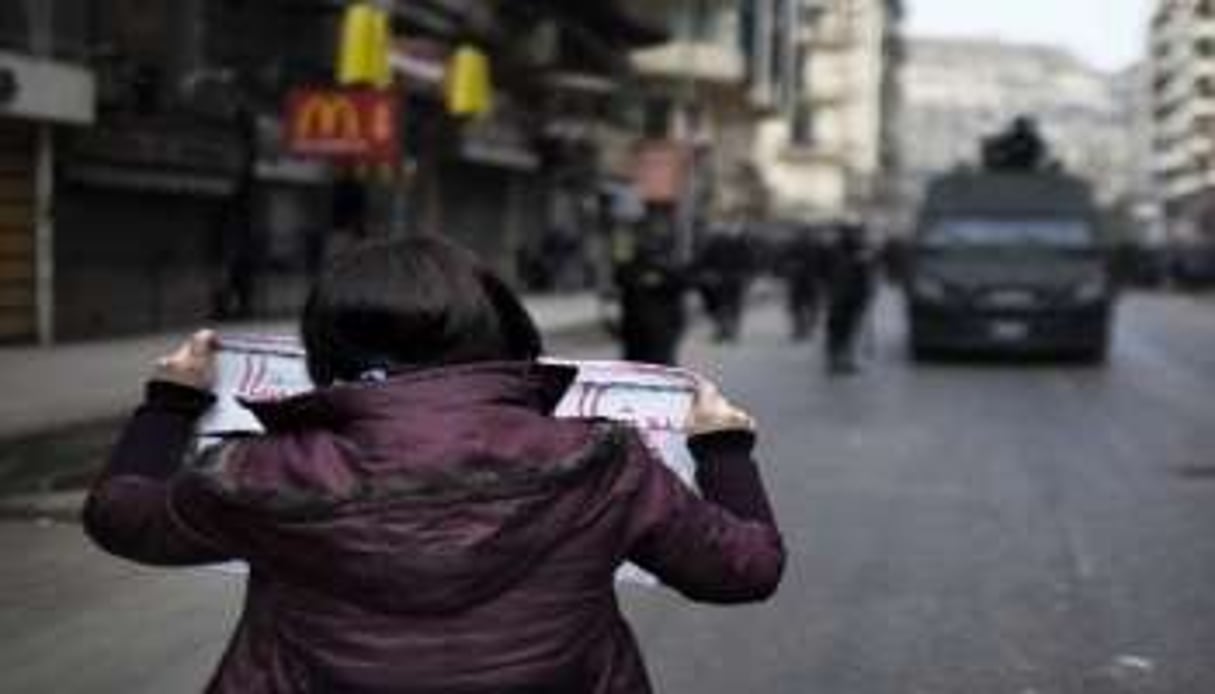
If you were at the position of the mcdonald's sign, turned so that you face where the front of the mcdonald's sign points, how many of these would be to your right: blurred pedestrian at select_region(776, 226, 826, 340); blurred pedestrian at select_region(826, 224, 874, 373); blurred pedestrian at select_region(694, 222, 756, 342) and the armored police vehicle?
0

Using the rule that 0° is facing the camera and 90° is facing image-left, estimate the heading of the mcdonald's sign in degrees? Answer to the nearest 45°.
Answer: approximately 0°

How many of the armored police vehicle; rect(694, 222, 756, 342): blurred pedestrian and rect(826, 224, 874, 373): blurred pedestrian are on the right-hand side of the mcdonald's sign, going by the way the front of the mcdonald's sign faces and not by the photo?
0

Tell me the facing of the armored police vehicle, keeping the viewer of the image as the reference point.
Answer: facing the viewer

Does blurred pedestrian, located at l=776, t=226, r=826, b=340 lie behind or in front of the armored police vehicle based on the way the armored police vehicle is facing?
behind

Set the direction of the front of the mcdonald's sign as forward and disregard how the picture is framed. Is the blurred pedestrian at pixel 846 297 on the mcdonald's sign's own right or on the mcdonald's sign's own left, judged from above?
on the mcdonald's sign's own left

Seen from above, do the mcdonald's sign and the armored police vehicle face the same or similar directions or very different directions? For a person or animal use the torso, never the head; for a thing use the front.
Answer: same or similar directions

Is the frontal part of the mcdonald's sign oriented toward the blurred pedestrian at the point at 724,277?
no

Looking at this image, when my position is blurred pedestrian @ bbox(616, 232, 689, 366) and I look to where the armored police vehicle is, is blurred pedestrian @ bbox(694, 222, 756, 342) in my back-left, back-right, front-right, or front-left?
front-left

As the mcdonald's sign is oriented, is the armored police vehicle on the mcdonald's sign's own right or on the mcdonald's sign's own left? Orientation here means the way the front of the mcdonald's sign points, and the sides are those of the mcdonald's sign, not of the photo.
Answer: on the mcdonald's sign's own left

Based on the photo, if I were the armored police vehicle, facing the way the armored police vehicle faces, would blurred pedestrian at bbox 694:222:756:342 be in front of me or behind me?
behind
